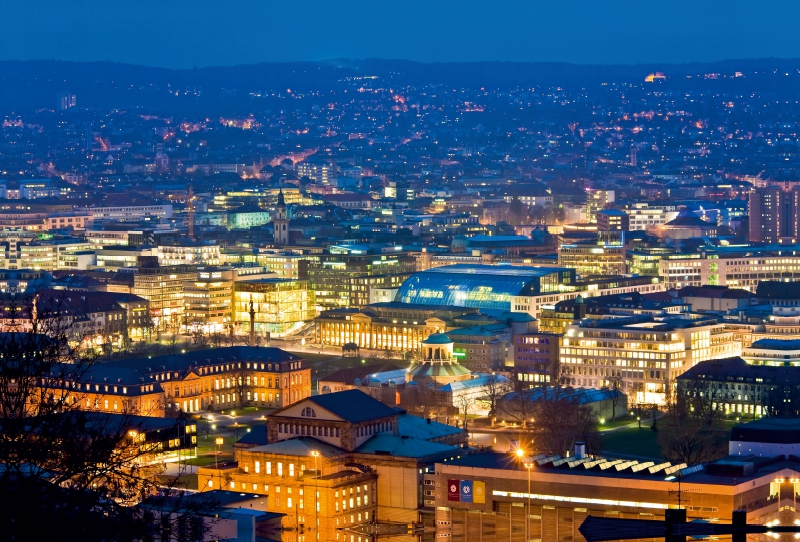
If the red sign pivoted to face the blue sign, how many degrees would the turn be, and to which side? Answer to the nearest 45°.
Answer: approximately 45° to its left

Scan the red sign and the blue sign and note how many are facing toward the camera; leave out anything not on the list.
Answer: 2

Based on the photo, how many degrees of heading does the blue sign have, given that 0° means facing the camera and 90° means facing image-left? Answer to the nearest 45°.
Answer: approximately 0°
